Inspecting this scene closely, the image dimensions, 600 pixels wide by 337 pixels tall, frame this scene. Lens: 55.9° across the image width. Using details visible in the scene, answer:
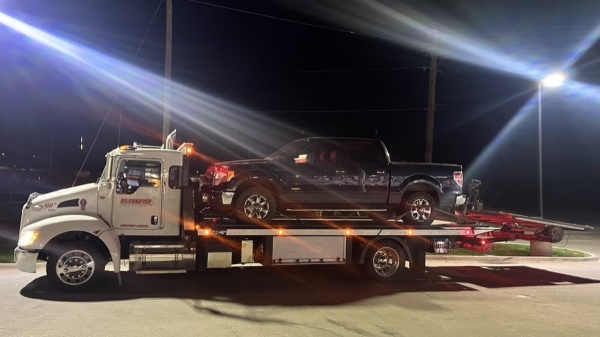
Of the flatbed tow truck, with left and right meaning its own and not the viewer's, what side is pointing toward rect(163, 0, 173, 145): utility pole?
right

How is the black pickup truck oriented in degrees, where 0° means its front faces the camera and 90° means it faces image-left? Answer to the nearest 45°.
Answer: approximately 90°

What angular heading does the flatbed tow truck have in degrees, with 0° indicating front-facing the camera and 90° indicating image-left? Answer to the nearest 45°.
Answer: approximately 90°

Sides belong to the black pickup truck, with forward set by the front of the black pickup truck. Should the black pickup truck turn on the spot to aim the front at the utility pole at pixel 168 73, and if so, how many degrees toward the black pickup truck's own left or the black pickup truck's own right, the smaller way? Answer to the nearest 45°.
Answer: approximately 45° to the black pickup truck's own right
